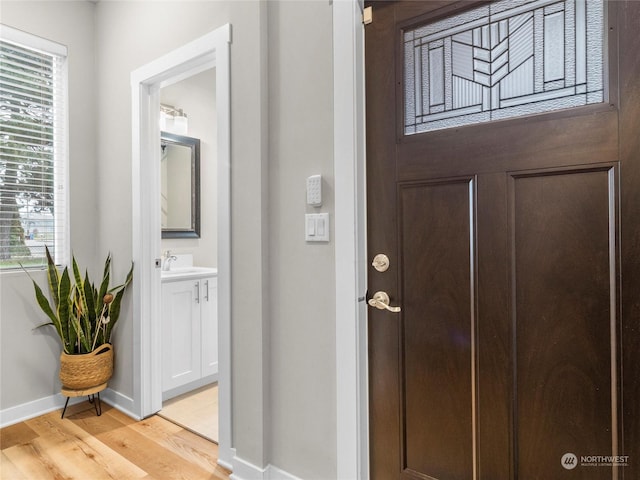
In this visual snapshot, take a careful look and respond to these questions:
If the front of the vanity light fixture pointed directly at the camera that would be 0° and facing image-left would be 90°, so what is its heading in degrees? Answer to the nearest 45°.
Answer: approximately 315°

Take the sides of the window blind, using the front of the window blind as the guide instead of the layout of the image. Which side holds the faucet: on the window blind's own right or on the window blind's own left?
on the window blind's own left

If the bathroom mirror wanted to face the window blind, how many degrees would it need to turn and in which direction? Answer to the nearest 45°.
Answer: approximately 90° to its right

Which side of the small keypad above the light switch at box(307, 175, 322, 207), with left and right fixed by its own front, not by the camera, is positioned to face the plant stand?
right

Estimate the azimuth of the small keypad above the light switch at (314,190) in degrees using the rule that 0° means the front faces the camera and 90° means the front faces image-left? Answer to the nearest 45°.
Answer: approximately 45°
